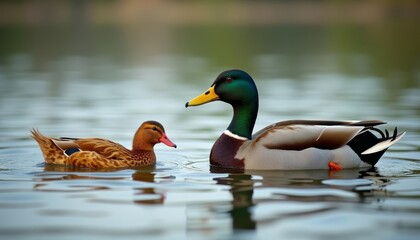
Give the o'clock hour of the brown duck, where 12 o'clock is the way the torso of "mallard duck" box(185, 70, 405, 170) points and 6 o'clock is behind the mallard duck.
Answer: The brown duck is roughly at 12 o'clock from the mallard duck.

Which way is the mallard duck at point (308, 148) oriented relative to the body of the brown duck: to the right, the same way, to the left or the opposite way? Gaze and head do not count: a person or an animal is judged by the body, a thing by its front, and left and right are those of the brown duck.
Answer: the opposite way

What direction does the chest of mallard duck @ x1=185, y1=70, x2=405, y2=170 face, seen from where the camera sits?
to the viewer's left

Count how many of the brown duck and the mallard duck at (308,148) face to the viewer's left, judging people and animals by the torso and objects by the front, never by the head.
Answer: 1

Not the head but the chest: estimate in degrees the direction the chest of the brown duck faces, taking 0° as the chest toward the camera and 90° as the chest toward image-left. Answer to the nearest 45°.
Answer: approximately 270°

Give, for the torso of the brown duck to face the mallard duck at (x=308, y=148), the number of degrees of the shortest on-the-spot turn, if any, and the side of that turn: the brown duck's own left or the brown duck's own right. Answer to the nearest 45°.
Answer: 0° — it already faces it
